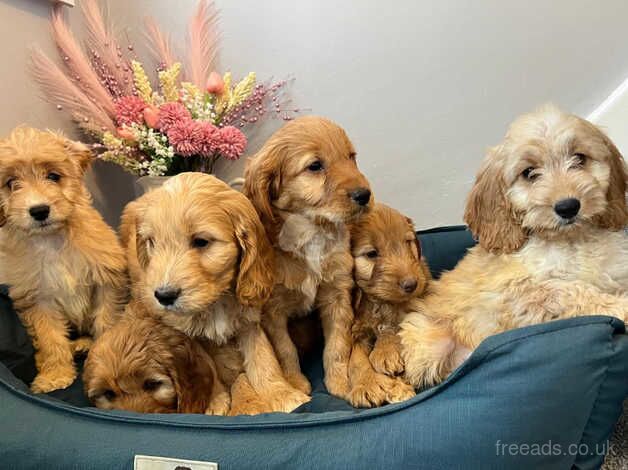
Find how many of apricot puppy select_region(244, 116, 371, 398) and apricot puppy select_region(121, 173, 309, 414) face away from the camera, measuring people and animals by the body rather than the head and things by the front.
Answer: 0

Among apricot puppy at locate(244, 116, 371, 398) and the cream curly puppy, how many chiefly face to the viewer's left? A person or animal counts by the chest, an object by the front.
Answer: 0

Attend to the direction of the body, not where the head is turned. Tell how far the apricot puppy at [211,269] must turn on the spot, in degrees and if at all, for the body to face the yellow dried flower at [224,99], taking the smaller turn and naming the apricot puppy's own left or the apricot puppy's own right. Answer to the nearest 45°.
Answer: approximately 135° to the apricot puppy's own right

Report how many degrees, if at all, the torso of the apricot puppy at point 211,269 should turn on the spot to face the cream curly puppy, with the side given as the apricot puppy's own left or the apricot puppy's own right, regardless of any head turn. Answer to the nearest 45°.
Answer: approximately 135° to the apricot puppy's own left

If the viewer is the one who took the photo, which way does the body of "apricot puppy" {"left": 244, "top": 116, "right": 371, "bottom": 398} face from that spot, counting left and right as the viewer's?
facing the viewer

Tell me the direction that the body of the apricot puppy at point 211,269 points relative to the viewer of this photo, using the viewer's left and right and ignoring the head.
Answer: facing the viewer and to the left of the viewer

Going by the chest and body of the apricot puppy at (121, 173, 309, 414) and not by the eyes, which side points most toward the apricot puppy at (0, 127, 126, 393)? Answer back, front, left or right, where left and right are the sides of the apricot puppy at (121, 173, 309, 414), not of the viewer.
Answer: right

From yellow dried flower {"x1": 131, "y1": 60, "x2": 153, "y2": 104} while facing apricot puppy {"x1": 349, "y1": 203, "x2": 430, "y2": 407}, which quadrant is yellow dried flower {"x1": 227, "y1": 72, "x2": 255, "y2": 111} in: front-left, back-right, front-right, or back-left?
front-left

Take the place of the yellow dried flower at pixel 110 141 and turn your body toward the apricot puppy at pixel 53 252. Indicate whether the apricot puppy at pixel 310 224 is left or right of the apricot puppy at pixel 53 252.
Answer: left

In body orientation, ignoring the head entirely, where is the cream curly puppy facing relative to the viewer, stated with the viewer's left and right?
facing the viewer and to the right of the viewer
